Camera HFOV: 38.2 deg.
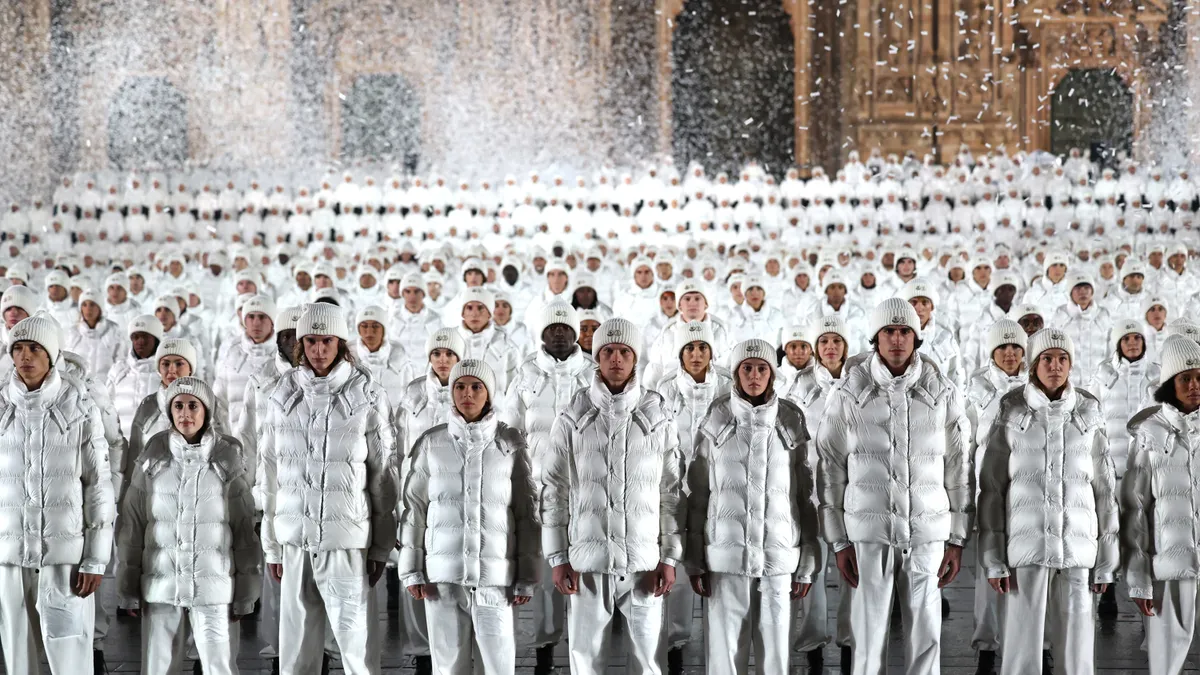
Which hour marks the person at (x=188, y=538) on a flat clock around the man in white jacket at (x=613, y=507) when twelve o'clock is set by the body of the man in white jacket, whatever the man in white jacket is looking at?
The person is roughly at 3 o'clock from the man in white jacket.

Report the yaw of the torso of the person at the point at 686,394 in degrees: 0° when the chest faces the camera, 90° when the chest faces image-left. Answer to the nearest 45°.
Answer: approximately 0°

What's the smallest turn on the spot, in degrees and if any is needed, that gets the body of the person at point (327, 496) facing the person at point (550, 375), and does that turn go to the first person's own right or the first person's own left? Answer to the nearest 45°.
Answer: approximately 135° to the first person's own left

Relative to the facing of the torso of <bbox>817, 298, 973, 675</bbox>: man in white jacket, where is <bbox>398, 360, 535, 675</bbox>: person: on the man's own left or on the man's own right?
on the man's own right

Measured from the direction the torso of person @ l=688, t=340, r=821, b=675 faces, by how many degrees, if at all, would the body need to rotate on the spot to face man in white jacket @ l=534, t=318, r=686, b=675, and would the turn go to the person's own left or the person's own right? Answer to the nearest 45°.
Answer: approximately 90° to the person's own right

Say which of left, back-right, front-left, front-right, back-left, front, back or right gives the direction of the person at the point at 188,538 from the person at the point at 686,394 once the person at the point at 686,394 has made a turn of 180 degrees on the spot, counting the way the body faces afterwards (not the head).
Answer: back-left
